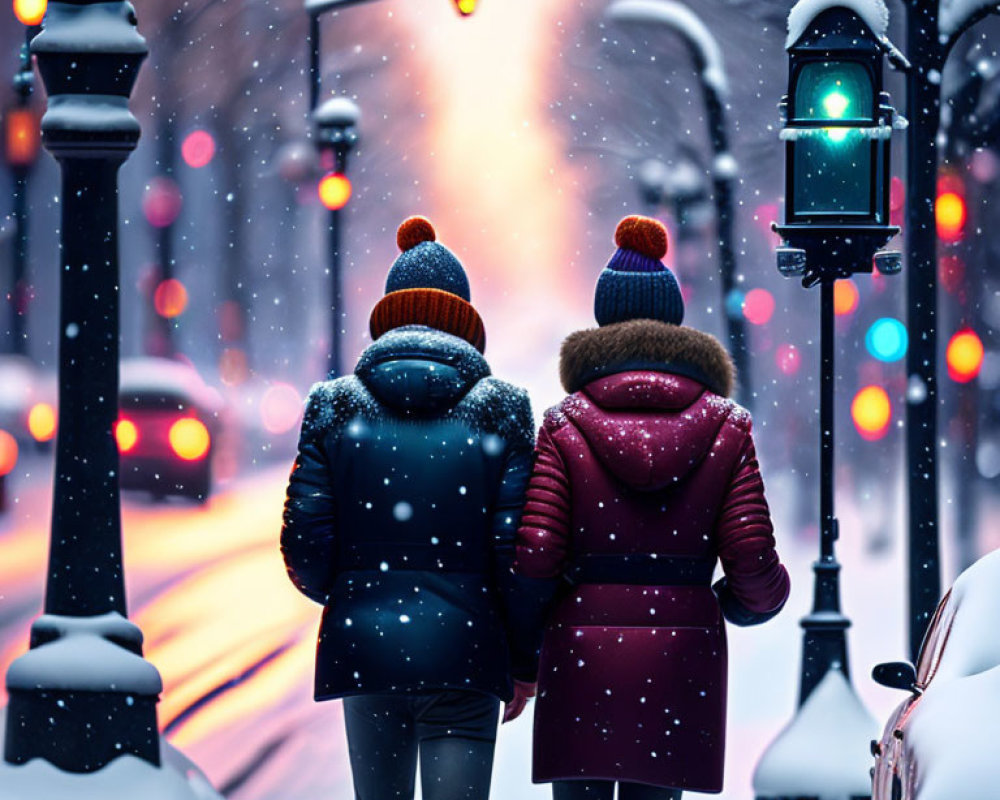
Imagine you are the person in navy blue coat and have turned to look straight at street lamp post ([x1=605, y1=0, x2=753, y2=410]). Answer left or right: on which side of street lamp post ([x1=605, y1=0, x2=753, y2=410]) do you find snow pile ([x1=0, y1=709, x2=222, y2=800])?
left

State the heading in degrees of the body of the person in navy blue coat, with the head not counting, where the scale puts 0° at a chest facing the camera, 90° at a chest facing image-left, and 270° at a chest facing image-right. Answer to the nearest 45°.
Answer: approximately 180°

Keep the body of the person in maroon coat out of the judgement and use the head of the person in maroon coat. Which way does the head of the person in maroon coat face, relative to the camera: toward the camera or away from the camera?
away from the camera

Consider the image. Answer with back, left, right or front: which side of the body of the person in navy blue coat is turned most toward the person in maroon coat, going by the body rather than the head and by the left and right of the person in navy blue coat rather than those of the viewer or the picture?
right

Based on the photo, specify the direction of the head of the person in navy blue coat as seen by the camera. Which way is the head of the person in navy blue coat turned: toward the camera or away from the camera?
away from the camera

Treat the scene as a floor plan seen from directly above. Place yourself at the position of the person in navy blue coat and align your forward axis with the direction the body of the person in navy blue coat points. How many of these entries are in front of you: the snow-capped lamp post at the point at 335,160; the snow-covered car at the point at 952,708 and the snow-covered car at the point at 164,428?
2

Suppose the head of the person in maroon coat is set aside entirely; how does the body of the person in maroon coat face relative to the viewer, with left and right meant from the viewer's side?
facing away from the viewer

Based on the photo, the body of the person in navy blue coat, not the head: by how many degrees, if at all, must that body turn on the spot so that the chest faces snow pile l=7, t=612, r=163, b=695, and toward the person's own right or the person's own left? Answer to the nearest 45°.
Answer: approximately 45° to the person's own left
